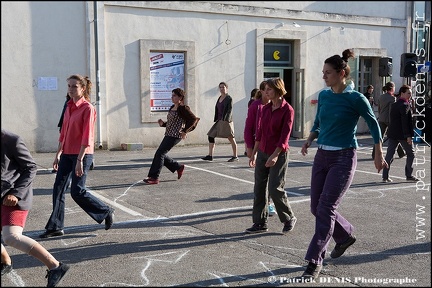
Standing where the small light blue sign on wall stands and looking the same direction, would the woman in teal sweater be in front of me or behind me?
in front

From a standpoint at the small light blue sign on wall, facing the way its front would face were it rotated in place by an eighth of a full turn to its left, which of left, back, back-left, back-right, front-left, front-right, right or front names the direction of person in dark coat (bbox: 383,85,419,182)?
front

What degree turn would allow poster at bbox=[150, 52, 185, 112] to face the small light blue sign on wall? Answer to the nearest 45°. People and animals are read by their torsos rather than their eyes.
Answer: approximately 45° to its right

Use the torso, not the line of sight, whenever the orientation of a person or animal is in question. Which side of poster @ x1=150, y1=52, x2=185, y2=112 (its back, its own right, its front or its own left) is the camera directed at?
front

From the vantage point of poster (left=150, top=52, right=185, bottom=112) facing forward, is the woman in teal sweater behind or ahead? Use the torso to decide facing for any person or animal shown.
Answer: ahead

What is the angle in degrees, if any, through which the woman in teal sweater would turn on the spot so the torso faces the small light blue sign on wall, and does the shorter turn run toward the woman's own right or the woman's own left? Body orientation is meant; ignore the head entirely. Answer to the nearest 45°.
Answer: approximately 90° to the woman's own right

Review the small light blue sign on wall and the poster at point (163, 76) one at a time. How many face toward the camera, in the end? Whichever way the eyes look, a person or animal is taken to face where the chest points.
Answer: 2

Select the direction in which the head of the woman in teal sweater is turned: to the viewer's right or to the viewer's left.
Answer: to the viewer's left

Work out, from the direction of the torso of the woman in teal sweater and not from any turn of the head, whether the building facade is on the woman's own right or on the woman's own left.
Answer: on the woman's own right

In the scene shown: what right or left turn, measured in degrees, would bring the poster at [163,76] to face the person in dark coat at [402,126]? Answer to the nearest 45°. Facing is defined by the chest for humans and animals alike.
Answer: approximately 45° to its left

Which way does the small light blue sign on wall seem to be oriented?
toward the camera

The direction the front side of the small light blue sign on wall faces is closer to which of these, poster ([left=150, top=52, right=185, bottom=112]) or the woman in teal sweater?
the woman in teal sweater

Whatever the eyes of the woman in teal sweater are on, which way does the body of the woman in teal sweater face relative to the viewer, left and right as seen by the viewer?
facing the viewer and to the left of the viewer

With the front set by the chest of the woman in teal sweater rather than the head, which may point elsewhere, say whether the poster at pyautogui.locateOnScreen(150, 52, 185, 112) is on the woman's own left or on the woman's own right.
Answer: on the woman's own right

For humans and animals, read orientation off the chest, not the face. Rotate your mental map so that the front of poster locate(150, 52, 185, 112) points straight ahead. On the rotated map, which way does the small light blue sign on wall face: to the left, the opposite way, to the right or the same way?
the same way
